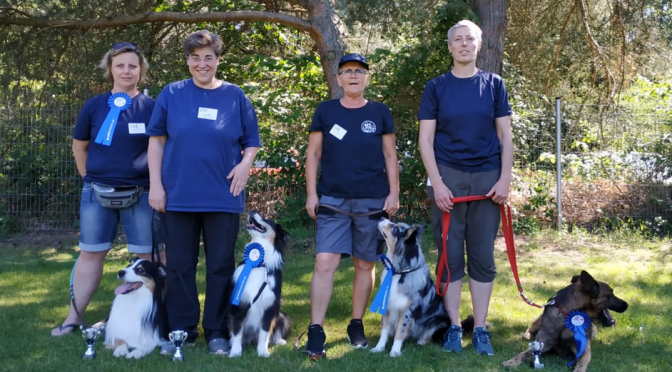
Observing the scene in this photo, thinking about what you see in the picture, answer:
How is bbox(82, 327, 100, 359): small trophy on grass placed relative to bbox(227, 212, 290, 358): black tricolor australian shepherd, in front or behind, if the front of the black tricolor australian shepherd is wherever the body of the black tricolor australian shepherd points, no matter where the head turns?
in front

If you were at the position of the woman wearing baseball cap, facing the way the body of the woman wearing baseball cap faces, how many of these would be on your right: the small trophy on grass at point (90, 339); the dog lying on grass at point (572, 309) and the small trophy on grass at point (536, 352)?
1

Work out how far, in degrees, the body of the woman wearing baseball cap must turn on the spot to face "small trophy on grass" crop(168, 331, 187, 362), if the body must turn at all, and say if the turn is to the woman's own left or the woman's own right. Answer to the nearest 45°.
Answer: approximately 90° to the woman's own right

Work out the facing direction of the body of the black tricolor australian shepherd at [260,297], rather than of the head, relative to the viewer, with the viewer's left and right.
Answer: facing the viewer and to the left of the viewer

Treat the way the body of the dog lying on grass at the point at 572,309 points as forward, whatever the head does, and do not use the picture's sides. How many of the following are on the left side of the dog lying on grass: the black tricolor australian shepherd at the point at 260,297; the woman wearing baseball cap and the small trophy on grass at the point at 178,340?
0

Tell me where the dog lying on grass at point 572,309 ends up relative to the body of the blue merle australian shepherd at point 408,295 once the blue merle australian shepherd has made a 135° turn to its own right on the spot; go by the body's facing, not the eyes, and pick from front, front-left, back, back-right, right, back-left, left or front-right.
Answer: right

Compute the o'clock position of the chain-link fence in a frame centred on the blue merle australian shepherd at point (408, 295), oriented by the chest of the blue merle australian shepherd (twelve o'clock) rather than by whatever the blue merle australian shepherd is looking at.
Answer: The chain-link fence is roughly at 5 o'clock from the blue merle australian shepherd.

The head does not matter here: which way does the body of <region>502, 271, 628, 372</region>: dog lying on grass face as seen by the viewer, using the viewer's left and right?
facing the viewer and to the right of the viewer

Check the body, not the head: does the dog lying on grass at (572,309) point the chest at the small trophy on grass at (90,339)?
no

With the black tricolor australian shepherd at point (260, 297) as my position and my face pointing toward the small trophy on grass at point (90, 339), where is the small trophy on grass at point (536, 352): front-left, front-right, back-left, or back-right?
back-left

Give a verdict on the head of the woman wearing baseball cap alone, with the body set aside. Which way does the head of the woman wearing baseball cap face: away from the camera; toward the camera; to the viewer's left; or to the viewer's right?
toward the camera

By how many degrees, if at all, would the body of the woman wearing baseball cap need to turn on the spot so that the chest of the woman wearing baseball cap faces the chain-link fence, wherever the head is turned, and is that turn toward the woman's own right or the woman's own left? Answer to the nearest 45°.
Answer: approximately 135° to the woman's own left

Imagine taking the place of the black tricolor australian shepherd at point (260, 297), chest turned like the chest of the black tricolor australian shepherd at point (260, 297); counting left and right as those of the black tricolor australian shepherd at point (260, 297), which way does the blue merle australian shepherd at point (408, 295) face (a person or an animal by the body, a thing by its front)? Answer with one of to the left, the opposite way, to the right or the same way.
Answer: the same way

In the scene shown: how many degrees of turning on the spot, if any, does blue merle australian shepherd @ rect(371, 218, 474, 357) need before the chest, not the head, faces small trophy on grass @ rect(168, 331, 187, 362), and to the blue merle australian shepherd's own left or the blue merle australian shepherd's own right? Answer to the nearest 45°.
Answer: approximately 45° to the blue merle australian shepherd's own right

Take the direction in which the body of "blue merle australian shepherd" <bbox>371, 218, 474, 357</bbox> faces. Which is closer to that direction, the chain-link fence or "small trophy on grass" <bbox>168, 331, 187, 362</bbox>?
the small trophy on grass

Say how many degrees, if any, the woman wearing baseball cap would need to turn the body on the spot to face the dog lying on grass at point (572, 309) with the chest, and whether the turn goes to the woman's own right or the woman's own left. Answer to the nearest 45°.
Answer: approximately 90° to the woman's own left

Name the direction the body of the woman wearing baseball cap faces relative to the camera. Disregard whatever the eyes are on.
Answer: toward the camera
